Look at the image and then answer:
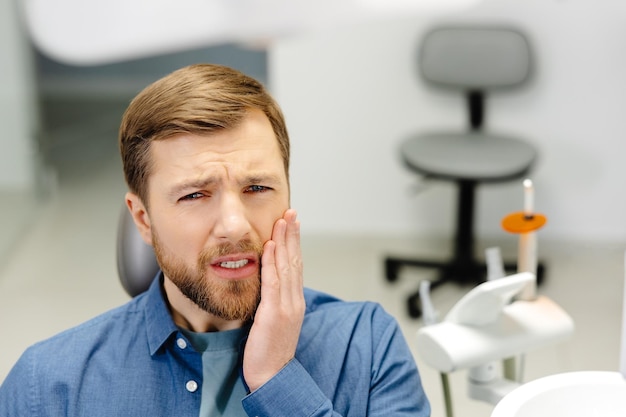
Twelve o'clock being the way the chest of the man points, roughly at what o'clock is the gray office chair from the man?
The gray office chair is roughly at 7 o'clock from the man.

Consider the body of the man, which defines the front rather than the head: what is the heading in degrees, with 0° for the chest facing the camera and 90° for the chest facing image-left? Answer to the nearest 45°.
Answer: approximately 0°
